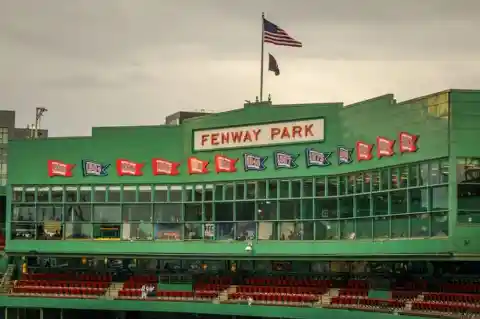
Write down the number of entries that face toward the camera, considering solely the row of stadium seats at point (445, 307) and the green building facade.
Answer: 2

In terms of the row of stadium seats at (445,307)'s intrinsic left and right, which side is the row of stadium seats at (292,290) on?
on its right

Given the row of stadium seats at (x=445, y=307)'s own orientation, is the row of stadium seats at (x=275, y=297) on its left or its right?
on its right

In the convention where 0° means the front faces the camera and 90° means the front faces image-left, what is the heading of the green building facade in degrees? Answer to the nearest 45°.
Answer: approximately 0°

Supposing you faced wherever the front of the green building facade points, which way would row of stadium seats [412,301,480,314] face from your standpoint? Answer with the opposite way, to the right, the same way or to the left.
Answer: the same way

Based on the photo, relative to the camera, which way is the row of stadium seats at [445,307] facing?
toward the camera
